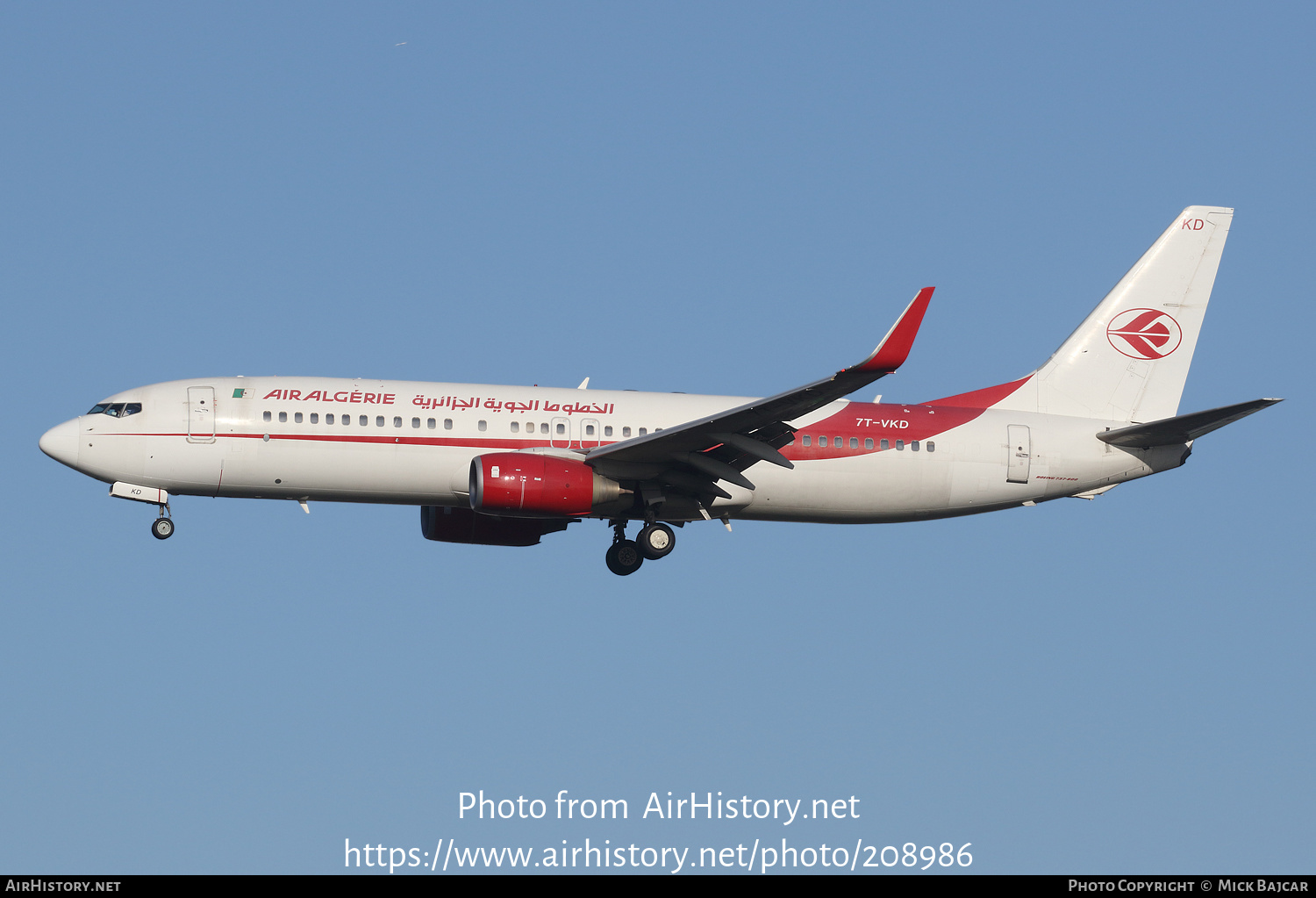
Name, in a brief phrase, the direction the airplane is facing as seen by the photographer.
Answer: facing to the left of the viewer
